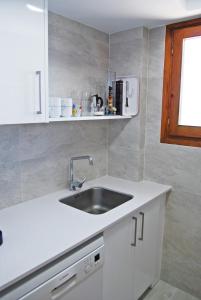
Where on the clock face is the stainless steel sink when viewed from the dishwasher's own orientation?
The stainless steel sink is roughly at 8 o'clock from the dishwasher.

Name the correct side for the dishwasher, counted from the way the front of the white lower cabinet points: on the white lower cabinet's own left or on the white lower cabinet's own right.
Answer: on the white lower cabinet's own right

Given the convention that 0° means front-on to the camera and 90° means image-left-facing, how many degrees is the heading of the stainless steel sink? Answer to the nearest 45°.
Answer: approximately 315°

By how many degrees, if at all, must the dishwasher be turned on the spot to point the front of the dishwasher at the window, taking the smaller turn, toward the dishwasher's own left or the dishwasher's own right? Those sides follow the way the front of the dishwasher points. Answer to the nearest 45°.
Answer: approximately 90° to the dishwasher's own left

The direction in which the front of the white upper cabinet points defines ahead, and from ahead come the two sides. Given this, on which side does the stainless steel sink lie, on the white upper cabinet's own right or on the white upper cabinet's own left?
on the white upper cabinet's own left

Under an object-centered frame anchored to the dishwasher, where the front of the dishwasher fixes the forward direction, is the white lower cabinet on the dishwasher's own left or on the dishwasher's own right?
on the dishwasher's own left
